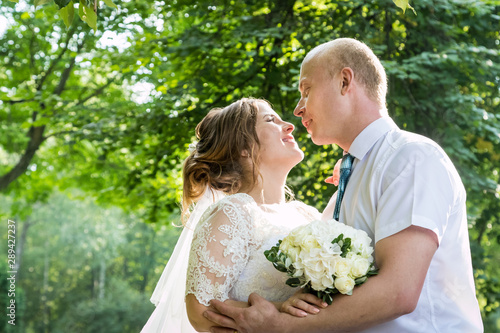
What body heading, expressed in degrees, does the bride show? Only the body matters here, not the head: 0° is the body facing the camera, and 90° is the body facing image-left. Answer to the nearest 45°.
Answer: approximately 315°

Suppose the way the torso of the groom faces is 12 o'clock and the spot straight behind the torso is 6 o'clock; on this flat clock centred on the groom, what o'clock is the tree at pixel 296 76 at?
The tree is roughly at 3 o'clock from the groom.

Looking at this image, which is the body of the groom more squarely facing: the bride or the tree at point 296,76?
the bride

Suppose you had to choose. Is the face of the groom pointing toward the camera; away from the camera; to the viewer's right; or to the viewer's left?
to the viewer's left

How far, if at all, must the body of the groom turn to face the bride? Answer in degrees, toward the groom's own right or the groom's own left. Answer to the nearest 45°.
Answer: approximately 45° to the groom's own right

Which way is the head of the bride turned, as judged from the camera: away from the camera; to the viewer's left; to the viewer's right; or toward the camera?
to the viewer's right

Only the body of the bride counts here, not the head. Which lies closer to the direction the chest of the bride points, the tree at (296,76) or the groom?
the groom

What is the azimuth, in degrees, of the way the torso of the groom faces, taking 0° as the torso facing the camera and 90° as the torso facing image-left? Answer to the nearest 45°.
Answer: approximately 90°

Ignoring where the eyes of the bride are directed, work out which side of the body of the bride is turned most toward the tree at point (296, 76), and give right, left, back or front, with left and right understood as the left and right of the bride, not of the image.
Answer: left

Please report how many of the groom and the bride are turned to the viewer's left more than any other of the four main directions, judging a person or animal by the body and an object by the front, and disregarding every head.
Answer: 1
